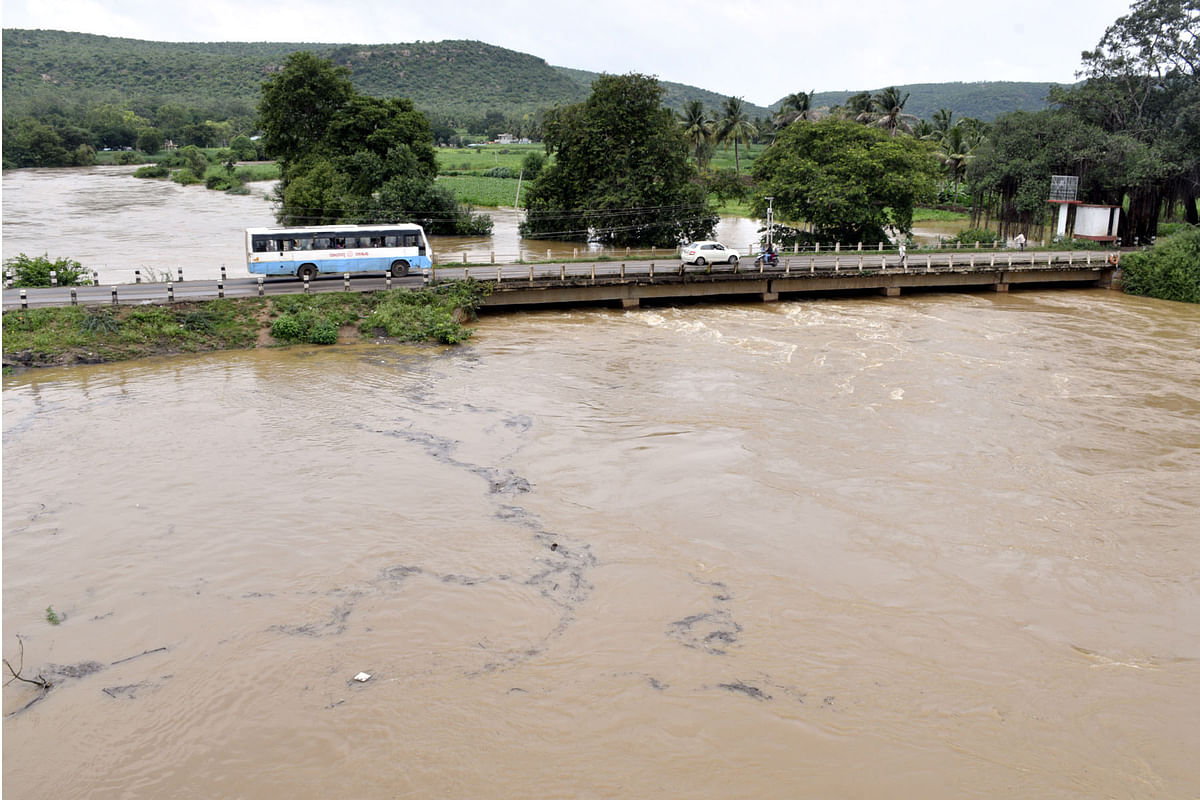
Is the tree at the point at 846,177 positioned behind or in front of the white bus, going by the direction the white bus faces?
in front

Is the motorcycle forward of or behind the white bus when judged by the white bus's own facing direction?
forward

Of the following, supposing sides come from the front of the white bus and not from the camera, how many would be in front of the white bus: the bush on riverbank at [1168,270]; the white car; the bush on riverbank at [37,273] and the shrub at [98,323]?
2

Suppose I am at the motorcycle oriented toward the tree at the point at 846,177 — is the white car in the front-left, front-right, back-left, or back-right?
back-left

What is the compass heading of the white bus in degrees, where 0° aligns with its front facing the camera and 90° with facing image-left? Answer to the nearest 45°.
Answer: approximately 270°

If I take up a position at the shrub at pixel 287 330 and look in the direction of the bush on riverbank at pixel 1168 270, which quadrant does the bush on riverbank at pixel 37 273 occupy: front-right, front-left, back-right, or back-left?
back-left

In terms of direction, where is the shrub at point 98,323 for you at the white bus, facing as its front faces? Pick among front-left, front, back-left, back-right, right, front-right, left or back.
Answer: back-right

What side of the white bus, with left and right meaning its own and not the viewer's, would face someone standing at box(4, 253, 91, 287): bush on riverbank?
back

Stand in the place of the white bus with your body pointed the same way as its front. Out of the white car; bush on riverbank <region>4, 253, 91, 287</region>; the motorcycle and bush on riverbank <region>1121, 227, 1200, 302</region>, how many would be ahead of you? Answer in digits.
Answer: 3

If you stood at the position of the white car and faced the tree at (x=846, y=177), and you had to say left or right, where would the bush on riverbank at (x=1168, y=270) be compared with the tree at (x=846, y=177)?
right

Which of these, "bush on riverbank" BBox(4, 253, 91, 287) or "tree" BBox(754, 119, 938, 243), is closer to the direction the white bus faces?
the tree

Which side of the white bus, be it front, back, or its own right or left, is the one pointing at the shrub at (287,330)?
right

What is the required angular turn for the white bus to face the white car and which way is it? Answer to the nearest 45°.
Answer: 0° — it already faces it

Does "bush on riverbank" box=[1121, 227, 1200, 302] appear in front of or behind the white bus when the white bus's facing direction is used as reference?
in front
